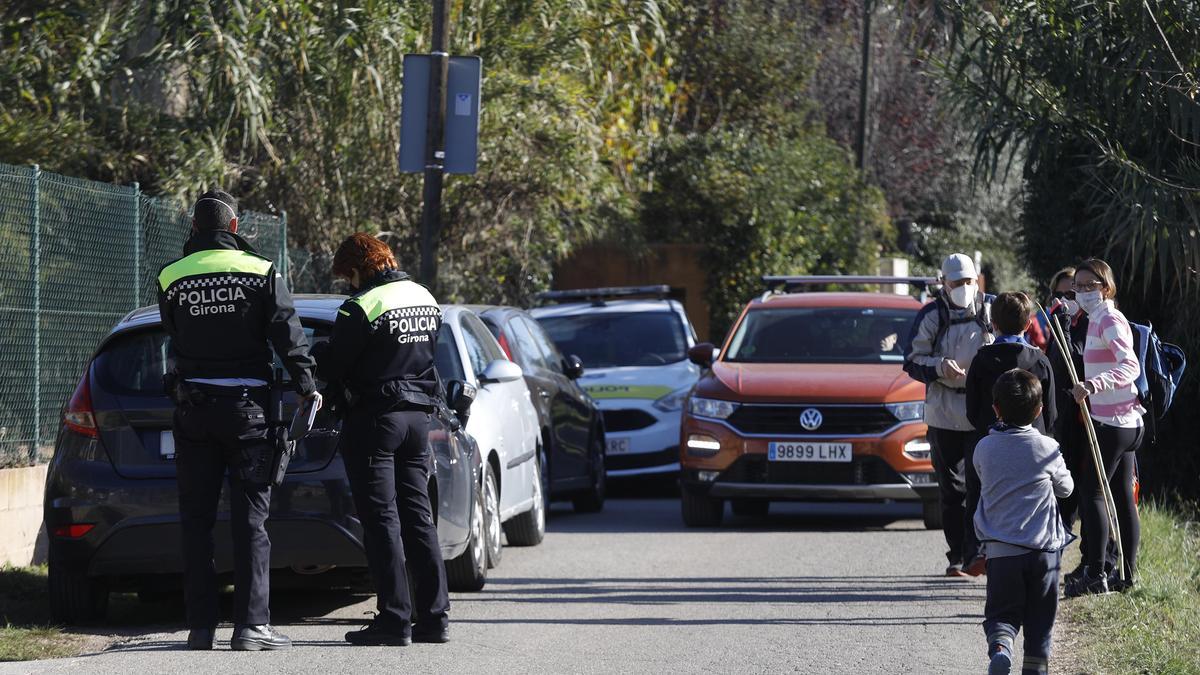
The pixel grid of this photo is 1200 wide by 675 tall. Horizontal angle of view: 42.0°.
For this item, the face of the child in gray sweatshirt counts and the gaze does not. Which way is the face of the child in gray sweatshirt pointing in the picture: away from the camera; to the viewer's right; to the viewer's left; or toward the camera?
away from the camera

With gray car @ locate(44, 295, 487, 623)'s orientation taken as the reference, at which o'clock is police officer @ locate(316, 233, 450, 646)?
The police officer is roughly at 4 o'clock from the gray car.

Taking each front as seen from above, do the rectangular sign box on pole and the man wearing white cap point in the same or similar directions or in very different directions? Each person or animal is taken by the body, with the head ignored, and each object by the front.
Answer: very different directions

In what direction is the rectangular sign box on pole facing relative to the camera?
away from the camera

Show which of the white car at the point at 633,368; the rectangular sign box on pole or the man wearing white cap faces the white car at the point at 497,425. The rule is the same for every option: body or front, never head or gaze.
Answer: the white car at the point at 633,368

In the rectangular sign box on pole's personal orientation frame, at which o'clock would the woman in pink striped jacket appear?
The woman in pink striped jacket is roughly at 5 o'clock from the rectangular sign box on pole.

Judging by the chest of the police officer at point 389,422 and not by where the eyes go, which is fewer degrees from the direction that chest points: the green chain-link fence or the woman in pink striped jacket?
the green chain-link fence

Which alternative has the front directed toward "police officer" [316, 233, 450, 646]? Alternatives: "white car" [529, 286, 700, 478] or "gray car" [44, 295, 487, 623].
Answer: the white car

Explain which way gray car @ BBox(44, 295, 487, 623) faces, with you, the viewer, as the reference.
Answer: facing away from the viewer

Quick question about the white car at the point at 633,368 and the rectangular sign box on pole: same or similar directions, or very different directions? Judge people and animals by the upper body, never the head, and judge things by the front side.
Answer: very different directions

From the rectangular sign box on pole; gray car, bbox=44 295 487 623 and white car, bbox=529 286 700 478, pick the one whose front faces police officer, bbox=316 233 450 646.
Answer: the white car
